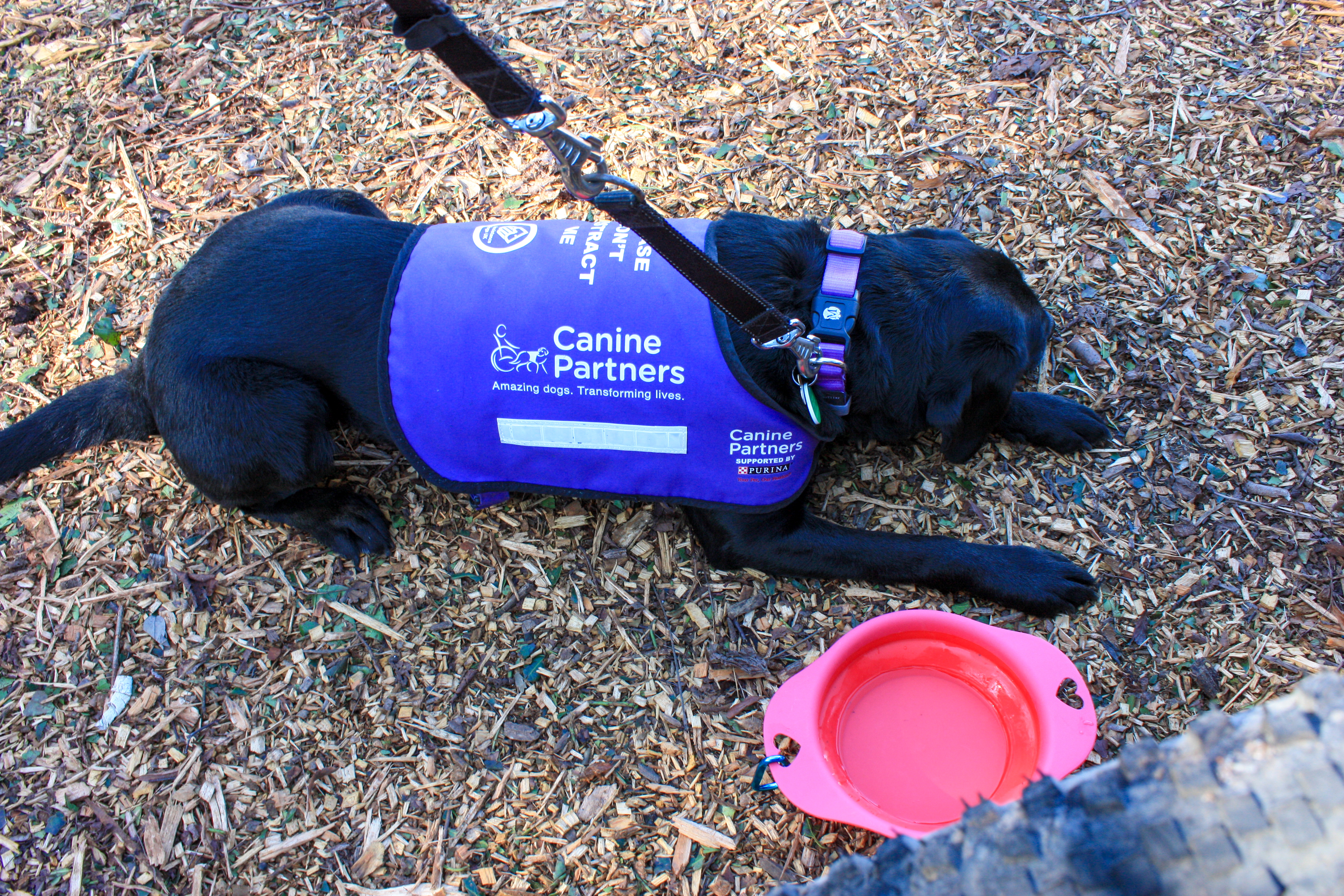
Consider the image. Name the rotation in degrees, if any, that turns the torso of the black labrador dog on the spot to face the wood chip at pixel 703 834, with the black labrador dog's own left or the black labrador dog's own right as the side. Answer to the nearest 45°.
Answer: approximately 45° to the black labrador dog's own right

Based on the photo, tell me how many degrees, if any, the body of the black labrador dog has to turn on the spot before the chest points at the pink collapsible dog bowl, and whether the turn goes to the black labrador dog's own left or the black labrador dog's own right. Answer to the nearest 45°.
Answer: approximately 45° to the black labrador dog's own right

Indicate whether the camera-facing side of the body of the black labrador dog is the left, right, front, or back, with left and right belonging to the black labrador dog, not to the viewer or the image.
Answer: right
